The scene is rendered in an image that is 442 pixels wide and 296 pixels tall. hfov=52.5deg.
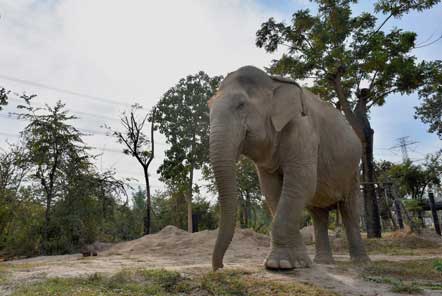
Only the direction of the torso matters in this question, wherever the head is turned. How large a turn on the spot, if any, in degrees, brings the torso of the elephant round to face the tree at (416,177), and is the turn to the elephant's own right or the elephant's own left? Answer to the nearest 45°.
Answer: approximately 135° to the elephant's own right

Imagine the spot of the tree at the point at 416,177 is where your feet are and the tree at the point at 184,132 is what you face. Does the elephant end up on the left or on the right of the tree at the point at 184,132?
left

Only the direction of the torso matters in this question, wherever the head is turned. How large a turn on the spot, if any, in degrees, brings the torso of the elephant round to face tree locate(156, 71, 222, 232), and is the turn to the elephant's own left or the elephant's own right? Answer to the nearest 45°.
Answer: approximately 135° to the elephant's own right

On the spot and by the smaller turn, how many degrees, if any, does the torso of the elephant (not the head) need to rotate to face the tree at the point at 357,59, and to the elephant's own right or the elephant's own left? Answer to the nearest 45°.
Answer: approximately 135° to the elephant's own right

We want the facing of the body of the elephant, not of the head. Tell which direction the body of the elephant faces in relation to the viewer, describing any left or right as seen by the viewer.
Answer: facing the viewer and to the left of the viewer

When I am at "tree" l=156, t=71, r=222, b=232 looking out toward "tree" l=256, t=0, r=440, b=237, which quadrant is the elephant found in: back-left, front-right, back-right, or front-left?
front-right
